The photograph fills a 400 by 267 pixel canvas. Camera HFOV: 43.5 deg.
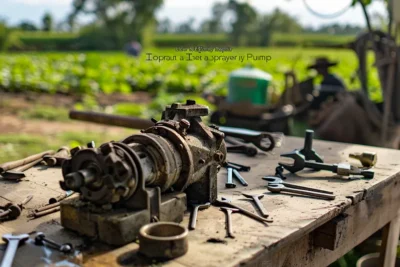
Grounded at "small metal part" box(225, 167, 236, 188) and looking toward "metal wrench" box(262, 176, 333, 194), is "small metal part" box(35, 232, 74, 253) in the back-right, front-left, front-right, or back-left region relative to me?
back-right

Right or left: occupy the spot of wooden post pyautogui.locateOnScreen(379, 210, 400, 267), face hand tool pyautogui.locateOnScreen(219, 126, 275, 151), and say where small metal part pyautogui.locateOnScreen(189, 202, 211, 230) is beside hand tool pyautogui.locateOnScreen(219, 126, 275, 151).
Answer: left
